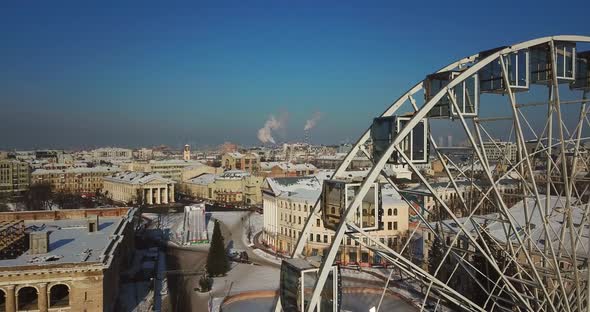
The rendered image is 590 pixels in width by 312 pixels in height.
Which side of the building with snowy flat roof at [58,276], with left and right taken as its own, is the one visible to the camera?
front

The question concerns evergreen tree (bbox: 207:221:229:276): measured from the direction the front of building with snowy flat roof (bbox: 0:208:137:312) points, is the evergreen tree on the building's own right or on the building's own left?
on the building's own left
